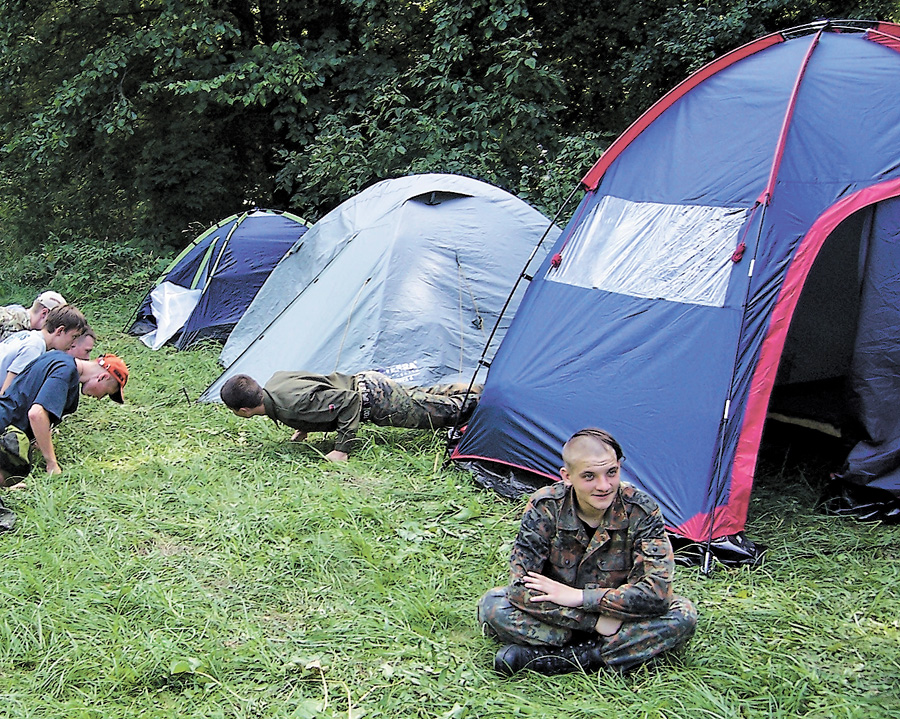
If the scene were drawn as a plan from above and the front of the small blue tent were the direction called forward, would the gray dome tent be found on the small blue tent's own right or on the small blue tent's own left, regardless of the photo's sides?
on the small blue tent's own left

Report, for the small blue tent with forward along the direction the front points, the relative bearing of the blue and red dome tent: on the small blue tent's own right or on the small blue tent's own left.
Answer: on the small blue tent's own left

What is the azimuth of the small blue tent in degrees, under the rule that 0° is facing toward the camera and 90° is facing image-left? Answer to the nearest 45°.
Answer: approximately 45°

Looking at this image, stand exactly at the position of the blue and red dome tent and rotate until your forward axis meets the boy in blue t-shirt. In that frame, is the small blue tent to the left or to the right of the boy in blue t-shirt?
right

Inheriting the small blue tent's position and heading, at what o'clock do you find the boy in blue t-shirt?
The boy in blue t-shirt is roughly at 11 o'clock from the small blue tent.
